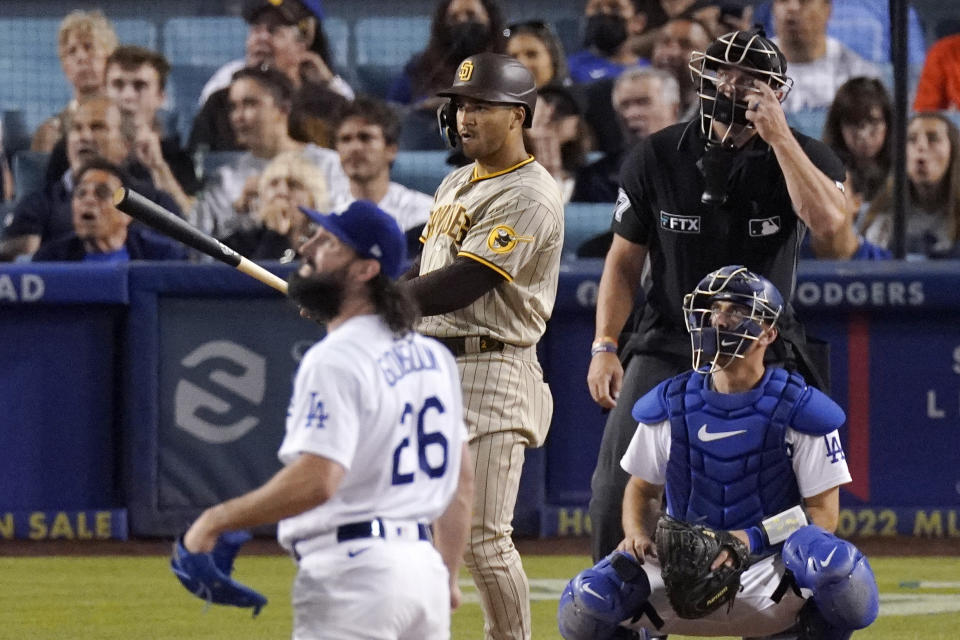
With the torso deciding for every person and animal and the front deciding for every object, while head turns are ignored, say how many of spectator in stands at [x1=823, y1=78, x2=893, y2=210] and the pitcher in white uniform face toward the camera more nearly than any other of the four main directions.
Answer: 1

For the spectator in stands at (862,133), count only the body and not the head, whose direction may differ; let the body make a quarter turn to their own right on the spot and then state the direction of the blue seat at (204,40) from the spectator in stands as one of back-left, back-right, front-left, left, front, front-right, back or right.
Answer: front

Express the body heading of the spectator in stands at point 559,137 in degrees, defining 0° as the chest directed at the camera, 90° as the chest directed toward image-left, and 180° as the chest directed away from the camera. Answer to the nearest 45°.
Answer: approximately 45°

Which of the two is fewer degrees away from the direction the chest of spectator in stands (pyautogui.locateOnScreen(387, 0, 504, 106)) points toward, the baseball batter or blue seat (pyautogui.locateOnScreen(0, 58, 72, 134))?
the baseball batter

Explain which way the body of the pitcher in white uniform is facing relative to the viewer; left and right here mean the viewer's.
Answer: facing away from the viewer and to the left of the viewer

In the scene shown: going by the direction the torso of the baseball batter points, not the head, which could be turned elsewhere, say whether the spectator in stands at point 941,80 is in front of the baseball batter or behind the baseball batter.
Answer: behind

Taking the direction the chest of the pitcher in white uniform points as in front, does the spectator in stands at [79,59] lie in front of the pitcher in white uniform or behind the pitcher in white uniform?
in front

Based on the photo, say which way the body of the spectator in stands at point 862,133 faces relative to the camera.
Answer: toward the camera

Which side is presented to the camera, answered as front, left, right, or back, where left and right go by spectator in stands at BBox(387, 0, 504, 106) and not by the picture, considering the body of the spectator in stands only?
front

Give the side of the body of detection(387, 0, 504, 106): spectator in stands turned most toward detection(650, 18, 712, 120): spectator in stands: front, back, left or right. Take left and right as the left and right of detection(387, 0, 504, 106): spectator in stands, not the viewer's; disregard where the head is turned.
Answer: left

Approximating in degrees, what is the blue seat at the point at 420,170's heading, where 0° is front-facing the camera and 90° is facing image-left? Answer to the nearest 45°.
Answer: approximately 0°
